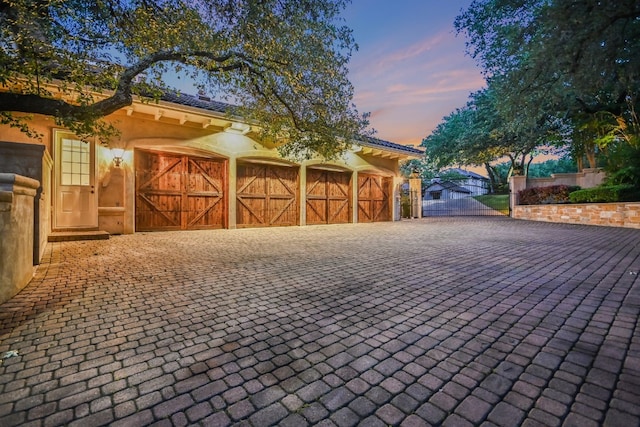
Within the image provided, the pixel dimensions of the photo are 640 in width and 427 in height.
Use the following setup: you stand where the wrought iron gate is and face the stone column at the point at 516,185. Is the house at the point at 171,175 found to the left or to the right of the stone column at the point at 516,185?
right

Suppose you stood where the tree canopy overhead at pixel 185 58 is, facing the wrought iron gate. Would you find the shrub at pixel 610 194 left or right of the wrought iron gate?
right

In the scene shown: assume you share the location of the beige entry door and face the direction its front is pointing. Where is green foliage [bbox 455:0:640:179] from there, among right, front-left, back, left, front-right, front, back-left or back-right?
front-left

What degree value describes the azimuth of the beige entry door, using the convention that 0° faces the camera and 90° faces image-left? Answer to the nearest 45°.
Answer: approximately 0°

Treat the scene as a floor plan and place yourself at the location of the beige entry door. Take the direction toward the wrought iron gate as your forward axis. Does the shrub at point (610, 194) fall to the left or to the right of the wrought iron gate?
right

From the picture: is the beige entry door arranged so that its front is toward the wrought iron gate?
no

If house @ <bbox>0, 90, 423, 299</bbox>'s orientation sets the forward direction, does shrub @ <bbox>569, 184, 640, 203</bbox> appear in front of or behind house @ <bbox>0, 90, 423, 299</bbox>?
in front

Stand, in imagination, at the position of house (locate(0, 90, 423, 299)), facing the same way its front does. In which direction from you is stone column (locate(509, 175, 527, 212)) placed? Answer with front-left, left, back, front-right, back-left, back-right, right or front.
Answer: front-left

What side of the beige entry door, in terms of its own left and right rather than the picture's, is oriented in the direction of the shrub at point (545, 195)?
left

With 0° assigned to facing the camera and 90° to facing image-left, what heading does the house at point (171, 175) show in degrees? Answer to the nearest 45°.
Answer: approximately 315°

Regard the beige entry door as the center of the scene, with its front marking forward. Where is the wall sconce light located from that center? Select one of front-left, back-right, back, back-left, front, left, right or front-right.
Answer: left

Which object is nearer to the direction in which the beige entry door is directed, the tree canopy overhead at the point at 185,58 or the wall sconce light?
the tree canopy overhead
